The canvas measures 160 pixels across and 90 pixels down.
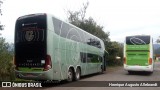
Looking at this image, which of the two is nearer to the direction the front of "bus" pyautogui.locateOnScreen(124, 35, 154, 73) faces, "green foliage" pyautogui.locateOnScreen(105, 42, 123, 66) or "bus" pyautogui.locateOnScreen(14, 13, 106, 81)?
the green foliage

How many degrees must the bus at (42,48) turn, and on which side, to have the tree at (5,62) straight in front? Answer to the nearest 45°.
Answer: approximately 90° to its left

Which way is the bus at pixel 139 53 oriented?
away from the camera

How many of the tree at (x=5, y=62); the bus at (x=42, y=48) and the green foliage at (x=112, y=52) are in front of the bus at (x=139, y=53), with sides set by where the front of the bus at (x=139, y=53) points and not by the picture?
1

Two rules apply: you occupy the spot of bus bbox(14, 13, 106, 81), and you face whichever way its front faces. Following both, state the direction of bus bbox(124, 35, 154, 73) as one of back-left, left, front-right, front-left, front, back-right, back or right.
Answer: front

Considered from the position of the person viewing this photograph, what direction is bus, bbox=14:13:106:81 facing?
facing away from the viewer and to the right of the viewer

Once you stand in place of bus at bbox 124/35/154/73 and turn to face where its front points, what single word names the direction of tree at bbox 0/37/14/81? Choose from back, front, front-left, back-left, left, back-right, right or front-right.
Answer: back-left

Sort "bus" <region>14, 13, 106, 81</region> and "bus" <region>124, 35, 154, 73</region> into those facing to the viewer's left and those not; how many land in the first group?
0
